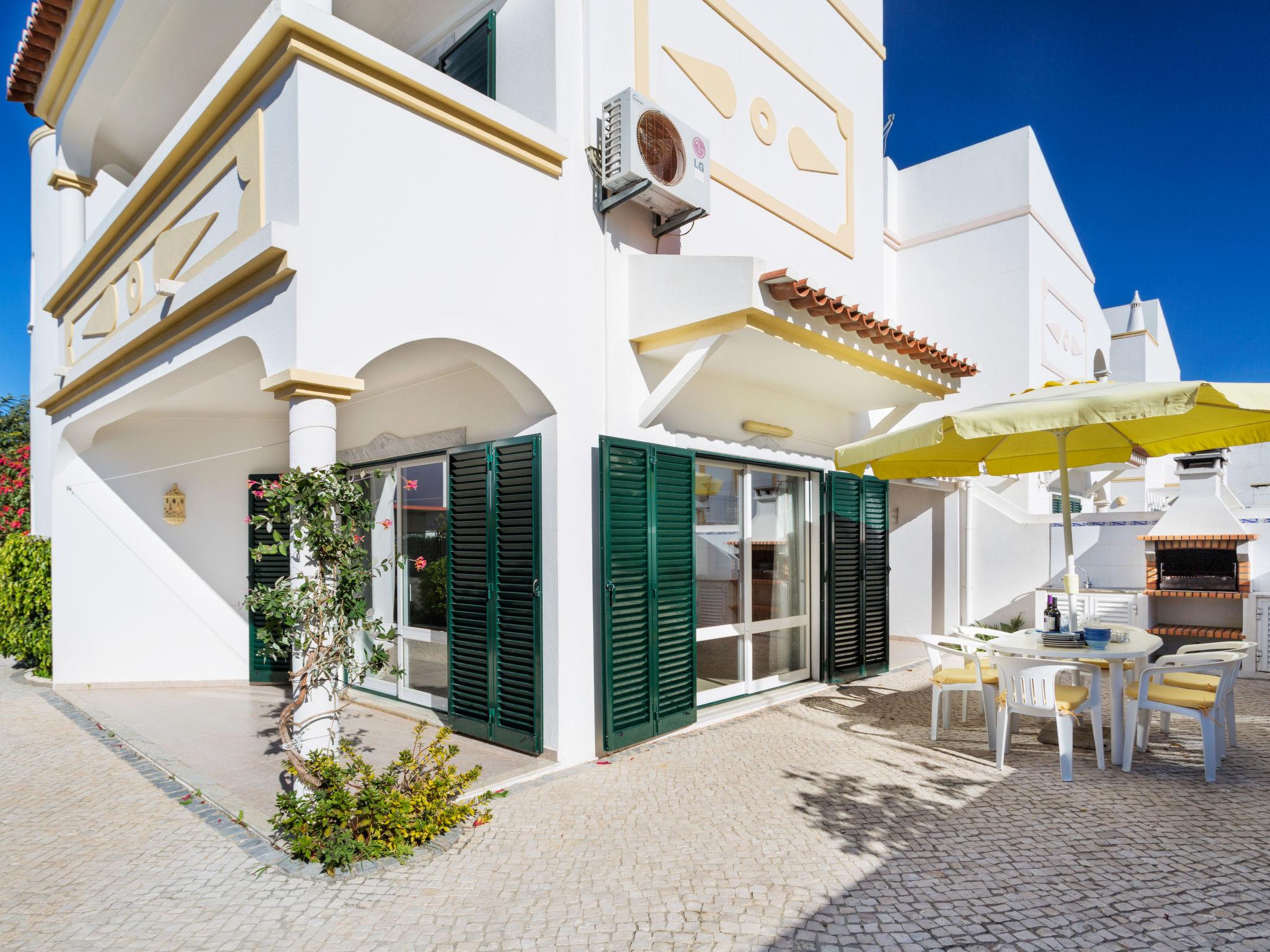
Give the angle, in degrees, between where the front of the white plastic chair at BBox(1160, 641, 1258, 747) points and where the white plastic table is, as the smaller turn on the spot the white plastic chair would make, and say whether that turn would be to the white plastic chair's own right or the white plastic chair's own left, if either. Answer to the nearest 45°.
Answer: approximately 45° to the white plastic chair's own left

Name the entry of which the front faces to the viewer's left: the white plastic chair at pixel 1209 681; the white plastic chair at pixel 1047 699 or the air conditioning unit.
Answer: the white plastic chair at pixel 1209 681

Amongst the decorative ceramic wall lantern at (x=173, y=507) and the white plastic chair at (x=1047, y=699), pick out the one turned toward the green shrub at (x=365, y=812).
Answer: the decorative ceramic wall lantern

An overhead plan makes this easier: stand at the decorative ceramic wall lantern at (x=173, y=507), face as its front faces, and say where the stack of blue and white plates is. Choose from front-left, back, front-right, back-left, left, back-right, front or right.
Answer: front-left

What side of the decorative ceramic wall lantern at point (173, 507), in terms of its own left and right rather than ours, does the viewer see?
front

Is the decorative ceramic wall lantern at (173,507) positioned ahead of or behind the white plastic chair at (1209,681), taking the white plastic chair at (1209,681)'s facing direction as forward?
ahead

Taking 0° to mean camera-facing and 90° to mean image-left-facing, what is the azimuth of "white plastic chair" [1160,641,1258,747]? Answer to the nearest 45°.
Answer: approximately 90°

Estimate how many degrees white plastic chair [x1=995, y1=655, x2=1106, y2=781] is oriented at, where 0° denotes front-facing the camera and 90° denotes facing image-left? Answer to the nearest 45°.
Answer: approximately 225°

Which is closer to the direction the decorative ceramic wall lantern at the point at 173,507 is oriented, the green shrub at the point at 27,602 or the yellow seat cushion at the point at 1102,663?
the yellow seat cushion

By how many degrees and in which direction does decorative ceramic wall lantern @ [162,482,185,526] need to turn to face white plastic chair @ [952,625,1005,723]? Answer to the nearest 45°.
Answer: approximately 45° to its left

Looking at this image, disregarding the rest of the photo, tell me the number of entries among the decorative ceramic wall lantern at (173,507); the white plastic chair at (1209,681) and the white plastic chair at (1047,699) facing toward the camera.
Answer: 1

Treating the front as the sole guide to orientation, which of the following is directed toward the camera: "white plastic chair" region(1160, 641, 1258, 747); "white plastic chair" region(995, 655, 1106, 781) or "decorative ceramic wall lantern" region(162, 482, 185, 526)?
the decorative ceramic wall lantern

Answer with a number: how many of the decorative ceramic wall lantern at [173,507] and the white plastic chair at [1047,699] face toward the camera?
1

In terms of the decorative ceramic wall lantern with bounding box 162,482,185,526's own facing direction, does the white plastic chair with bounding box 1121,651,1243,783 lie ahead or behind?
ahead

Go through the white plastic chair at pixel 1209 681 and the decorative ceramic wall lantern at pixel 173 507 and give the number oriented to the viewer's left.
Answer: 1
